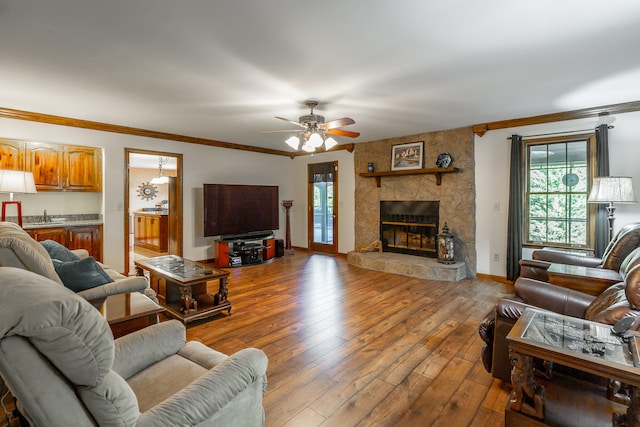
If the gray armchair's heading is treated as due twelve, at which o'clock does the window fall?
The window is roughly at 1 o'clock from the gray armchair.

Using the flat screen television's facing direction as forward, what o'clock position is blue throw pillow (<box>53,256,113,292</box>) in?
The blue throw pillow is roughly at 2 o'clock from the flat screen television.

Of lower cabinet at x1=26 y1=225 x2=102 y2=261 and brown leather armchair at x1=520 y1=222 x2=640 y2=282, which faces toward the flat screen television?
the brown leather armchair

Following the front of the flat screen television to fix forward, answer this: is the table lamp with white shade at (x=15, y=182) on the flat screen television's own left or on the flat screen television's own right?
on the flat screen television's own right

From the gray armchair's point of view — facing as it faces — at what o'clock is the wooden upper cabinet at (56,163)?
The wooden upper cabinet is roughly at 10 o'clock from the gray armchair.

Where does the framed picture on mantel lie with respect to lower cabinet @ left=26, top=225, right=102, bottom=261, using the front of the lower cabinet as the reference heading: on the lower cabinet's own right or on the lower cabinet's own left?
on the lower cabinet's own left

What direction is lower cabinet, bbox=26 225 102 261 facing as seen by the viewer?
toward the camera

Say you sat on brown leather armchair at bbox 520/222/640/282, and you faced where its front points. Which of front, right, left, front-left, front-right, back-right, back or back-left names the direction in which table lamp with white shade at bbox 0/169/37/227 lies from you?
front-left

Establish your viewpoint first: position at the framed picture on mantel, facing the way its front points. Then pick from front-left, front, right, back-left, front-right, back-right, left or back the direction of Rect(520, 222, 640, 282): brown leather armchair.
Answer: left

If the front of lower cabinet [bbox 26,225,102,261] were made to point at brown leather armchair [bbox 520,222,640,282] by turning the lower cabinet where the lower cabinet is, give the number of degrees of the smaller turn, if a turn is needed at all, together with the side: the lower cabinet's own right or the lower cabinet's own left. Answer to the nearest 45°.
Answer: approximately 45° to the lower cabinet's own left

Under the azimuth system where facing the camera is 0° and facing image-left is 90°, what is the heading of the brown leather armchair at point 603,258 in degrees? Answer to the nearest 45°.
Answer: approximately 90°

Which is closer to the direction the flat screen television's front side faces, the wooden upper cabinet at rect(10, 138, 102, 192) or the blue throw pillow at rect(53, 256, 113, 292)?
the blue throw pillow

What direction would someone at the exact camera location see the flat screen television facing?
facing the viewer and to the right of the viewer

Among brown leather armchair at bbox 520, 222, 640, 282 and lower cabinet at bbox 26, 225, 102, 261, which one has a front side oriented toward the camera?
the lower cabinet
